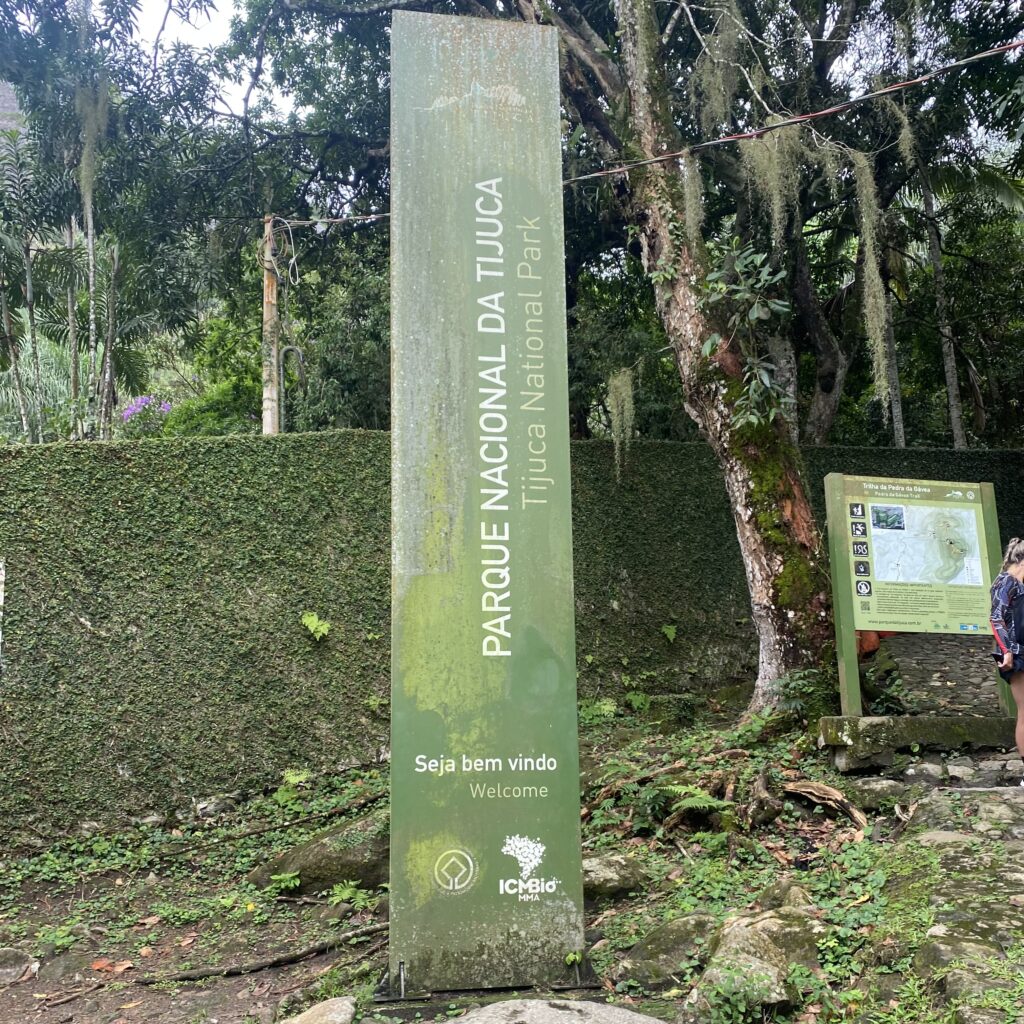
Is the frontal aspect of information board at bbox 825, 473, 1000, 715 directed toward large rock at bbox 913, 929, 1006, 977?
yes

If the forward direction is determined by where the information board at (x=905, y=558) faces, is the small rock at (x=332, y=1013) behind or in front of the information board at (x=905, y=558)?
in front

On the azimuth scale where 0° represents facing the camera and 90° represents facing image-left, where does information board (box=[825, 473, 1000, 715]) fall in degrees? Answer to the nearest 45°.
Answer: approximately 0°

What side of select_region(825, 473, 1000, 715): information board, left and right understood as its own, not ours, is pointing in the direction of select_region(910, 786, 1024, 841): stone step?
front

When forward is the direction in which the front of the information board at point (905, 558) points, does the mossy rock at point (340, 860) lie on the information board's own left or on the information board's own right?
on the information board's own right

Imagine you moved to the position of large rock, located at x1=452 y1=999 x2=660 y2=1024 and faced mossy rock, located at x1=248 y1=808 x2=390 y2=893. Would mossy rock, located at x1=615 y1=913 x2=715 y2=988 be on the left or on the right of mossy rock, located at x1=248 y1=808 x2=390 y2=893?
right

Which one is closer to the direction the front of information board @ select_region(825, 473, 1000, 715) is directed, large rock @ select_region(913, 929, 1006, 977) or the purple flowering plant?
the large rock

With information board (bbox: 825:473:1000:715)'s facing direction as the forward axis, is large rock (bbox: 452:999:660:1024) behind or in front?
in front
